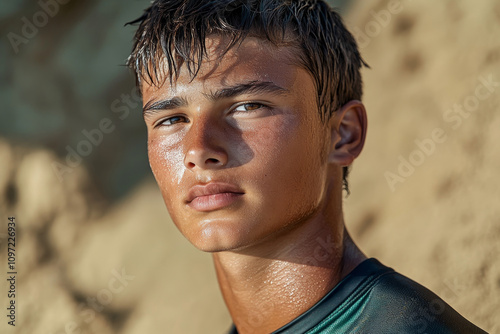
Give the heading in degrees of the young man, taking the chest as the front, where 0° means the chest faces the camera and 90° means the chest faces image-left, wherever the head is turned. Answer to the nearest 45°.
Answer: approximately 45°
